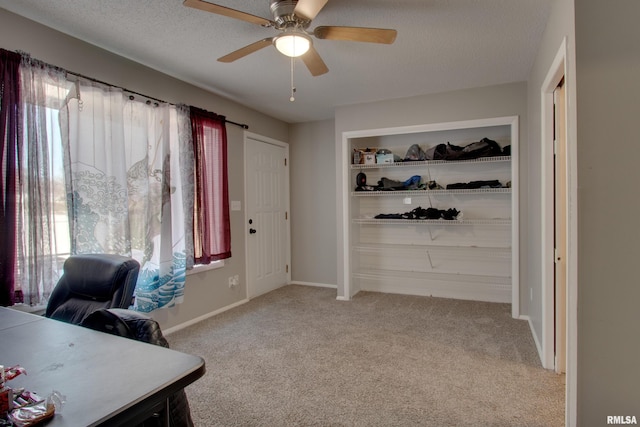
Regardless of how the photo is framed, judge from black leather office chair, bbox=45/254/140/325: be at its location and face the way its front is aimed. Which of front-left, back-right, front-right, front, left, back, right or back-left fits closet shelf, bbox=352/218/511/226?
back-left

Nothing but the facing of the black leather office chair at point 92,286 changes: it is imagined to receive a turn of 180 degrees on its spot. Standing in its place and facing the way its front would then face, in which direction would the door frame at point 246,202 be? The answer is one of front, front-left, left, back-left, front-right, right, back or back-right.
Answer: front

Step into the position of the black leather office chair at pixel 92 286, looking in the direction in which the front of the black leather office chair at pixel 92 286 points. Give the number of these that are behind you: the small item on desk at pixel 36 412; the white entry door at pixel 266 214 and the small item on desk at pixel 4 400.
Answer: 1

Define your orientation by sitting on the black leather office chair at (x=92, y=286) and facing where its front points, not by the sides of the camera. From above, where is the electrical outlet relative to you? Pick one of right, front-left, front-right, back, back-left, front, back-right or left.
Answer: back

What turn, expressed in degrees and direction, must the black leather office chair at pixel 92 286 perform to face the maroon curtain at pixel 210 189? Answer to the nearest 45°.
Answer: approximately 180°

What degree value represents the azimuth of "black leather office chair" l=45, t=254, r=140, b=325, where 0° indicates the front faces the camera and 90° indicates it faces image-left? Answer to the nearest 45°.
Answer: approximately 45°

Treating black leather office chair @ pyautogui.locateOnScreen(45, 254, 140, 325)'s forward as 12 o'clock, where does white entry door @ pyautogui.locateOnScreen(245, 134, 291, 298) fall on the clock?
The white entry door is roughly at 6 o'clock from the black leather office chair.

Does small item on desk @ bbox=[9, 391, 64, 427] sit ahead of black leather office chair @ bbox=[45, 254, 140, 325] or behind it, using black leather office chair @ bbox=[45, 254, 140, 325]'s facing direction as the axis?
ahead

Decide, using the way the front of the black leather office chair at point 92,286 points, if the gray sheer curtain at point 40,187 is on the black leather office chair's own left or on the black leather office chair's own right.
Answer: on the black leather office chair's own right

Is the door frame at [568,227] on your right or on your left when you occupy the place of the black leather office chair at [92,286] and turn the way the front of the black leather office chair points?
on your left

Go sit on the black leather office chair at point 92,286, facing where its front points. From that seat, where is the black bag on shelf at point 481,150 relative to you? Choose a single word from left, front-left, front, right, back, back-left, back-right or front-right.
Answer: back-left
